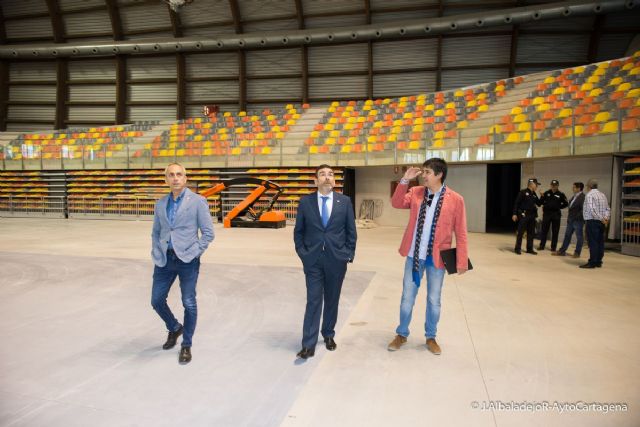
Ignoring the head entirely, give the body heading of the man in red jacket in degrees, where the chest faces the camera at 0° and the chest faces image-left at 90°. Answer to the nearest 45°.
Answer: approximately 45°

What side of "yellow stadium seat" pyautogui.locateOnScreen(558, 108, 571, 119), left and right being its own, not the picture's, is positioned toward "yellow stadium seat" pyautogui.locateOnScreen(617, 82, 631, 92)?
left

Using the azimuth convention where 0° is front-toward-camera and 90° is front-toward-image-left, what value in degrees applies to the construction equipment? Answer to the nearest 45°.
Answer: approximately 90°

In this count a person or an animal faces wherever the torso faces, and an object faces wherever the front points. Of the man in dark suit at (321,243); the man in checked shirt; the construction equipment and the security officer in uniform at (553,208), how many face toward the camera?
2

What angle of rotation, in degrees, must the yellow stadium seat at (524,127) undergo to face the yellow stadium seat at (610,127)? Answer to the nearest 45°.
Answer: approximately 90° to its left

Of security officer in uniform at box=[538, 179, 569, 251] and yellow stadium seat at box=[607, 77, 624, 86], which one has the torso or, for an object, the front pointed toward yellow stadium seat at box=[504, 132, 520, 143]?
yellow stadium seat at box=[607, 77, 624, 86]

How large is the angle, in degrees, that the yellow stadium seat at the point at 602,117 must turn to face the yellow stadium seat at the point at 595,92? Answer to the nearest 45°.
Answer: approximately 135° to its right

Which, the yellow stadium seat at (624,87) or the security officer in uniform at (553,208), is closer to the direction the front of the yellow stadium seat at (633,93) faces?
the security officer in uniform
